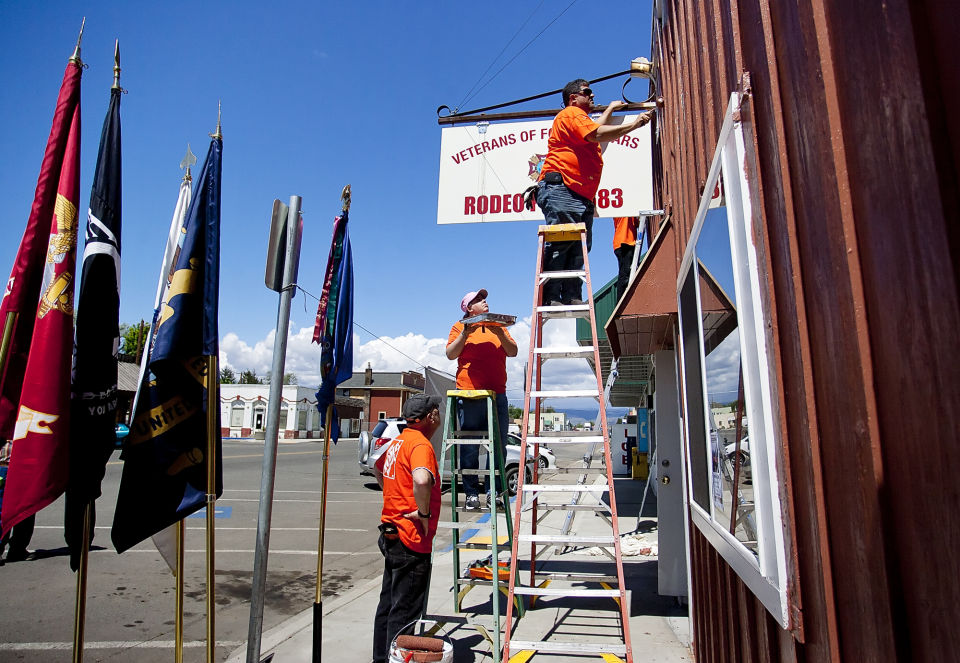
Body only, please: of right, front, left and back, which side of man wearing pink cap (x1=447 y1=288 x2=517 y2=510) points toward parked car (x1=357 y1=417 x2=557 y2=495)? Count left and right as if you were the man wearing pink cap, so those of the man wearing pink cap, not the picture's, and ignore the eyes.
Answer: back

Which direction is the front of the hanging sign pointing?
toward the camera

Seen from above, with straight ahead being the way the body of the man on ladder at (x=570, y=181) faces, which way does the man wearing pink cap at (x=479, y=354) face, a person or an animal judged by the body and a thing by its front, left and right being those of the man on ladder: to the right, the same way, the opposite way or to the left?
to the right

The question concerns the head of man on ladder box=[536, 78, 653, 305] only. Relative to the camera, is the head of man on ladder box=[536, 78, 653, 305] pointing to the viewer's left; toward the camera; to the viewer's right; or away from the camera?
to the viewer's right

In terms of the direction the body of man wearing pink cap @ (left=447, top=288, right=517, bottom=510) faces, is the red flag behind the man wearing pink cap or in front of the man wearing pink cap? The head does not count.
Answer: in front

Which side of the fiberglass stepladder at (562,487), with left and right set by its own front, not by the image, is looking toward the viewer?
front

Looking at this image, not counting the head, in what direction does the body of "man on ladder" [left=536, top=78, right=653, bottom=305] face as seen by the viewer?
to the viewer's right

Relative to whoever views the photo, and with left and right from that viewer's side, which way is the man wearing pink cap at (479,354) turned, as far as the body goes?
facing the viewer

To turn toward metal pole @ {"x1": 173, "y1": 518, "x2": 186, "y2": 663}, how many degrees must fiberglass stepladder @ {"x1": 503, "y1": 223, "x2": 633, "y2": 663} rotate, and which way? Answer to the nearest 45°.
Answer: approximately 45° to its right
